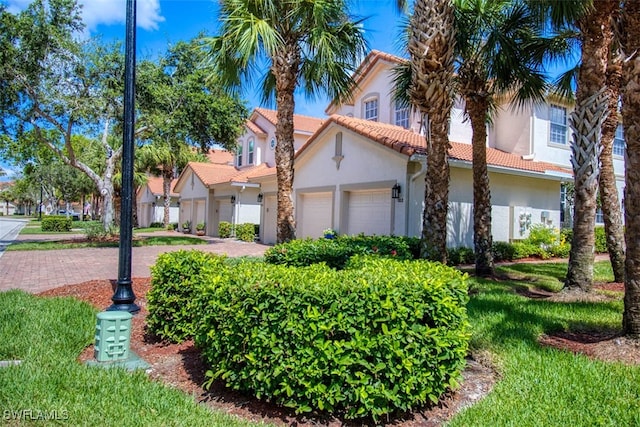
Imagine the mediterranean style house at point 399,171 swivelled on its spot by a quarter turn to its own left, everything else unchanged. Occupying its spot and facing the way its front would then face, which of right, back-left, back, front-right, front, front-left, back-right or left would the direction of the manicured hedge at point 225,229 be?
back

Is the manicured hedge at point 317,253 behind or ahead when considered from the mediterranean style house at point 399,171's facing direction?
ahead

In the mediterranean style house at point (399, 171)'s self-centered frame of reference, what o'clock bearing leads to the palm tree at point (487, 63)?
The palm tree is roughly at 10 o'clock from the mediterranean style house.

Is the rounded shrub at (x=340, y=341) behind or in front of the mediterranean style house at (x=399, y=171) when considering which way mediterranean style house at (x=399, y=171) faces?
in front

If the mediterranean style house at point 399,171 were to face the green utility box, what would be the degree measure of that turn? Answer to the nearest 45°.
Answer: approximately 45° to its left

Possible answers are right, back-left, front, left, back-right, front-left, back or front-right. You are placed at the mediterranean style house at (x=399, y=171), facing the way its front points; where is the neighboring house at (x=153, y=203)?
right

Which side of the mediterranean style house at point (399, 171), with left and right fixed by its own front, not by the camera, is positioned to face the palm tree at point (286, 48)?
front

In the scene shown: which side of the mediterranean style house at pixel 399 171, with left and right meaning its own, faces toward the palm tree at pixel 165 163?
right

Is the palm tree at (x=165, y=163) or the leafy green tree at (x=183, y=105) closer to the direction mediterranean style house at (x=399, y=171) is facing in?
the leafy green tree

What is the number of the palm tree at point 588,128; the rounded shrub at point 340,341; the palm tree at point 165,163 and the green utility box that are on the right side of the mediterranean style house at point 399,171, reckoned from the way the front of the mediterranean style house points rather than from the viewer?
1

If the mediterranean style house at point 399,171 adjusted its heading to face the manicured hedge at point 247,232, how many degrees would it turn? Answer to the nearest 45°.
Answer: approximately 90° to its right
